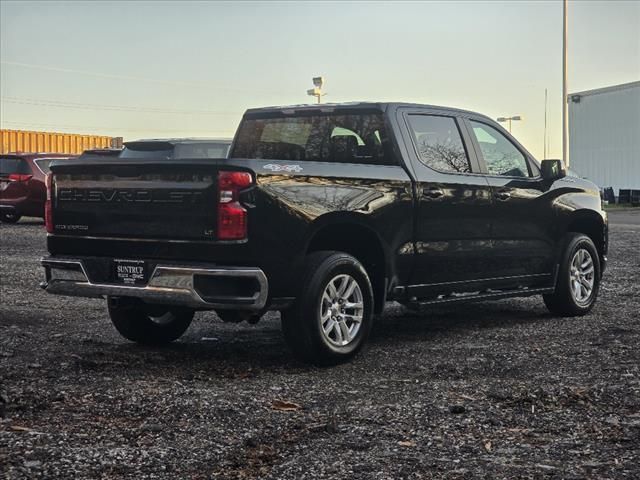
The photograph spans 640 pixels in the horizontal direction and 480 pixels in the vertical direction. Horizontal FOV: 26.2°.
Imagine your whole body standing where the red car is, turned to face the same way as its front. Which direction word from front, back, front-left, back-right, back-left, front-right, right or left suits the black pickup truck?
back-right

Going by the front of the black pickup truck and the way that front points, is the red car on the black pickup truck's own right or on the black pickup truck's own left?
on the black pickup truck's own left

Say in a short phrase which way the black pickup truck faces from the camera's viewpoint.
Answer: facing away from the viewer and to the right of the viewer

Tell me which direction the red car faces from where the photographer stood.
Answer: facing away from the viewer and to the right of the viewer

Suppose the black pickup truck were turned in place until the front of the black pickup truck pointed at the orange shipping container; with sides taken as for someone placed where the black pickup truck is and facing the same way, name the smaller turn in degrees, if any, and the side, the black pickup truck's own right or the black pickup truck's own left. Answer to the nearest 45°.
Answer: approximately 45° to the black pickup truck's own left

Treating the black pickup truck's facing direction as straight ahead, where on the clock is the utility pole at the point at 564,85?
The utility pole is roughly at 11 o'clock from the black pickup truck.
